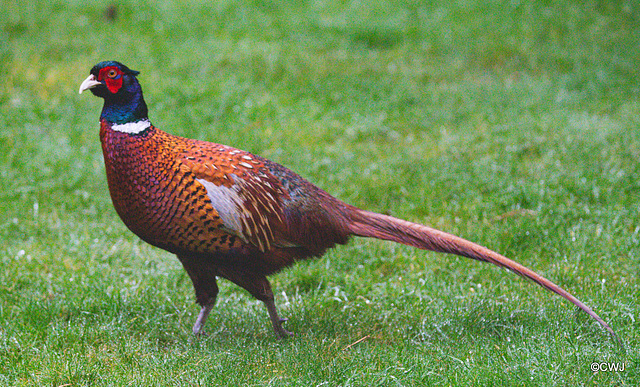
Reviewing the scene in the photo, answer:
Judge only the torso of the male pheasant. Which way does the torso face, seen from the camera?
to the viewer's left
